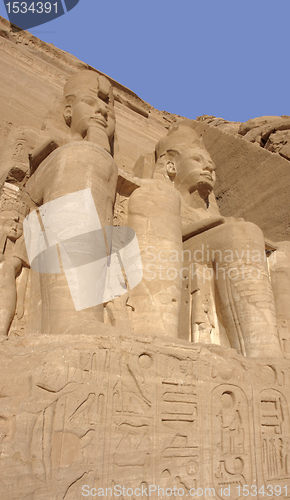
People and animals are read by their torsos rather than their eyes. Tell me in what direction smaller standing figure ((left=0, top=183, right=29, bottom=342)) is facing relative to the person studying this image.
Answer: facing the viewer and to the right of the viewer

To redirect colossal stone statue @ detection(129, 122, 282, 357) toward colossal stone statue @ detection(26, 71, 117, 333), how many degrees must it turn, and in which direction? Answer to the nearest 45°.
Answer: approximately 90° to its right

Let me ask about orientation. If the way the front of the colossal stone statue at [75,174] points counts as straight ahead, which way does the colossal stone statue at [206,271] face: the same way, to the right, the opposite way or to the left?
the same way

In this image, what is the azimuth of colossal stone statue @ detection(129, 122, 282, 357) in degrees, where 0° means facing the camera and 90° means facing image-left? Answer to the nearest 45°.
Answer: approximately 315°

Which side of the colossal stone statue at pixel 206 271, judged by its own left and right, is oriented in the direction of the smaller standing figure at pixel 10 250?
right

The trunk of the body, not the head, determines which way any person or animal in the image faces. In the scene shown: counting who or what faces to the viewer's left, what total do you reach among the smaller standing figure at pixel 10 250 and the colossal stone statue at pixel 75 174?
0

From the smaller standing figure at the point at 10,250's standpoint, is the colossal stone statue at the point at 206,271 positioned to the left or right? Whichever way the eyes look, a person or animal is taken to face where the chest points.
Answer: on its left

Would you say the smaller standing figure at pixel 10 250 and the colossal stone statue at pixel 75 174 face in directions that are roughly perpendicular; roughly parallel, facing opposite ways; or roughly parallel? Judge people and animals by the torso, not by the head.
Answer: roughly parallel

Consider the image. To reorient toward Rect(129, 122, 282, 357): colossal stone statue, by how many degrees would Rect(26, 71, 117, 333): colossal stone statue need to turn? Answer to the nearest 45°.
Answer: approximately 45° to its left

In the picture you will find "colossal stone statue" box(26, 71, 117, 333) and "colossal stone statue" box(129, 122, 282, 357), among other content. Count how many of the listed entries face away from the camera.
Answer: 0

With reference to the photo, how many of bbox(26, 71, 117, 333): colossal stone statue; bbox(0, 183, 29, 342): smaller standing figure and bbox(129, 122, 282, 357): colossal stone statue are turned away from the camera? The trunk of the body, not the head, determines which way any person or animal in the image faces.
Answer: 0
